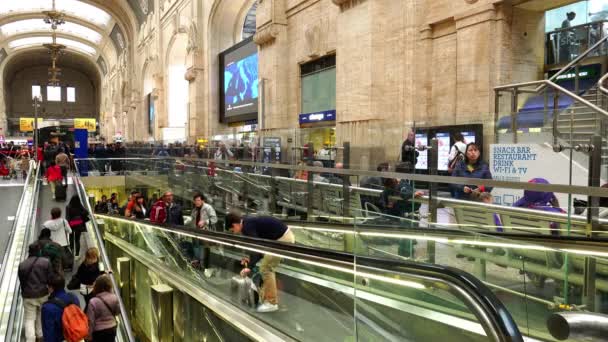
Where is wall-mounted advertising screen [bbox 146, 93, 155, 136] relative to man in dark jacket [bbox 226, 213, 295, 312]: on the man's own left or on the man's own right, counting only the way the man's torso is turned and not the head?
on the man's own right

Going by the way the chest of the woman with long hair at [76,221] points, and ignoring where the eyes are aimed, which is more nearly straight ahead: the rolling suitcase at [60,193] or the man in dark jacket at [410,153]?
the rolling suitcase

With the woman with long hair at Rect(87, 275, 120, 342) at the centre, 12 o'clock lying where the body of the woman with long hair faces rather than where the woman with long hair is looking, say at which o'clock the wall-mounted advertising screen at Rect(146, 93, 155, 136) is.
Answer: The wall-mounted advertising screen is roughly at 12 o'clock from the woman with long hair.

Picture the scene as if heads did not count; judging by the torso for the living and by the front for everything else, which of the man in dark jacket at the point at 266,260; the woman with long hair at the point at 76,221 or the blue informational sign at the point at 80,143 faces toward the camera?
the blue informational sign

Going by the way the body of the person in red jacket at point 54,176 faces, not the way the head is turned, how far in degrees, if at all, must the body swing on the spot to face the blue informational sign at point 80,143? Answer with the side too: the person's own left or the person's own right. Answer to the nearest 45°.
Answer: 0° — they already face it

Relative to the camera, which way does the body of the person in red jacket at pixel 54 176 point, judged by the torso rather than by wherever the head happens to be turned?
away from the camera

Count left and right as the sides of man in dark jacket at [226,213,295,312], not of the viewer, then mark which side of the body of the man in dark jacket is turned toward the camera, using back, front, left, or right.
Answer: left

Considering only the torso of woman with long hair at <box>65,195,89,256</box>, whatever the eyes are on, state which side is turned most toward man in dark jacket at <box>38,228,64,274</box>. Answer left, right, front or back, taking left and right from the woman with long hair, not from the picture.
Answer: back

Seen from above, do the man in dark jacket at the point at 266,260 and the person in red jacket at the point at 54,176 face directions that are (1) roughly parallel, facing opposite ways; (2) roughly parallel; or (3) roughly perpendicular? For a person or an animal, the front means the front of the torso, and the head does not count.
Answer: roughly perpendicular

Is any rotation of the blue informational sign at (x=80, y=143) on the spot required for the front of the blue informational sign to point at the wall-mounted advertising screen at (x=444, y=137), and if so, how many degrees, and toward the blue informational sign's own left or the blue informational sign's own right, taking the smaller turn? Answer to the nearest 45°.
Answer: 0° — it already faces it

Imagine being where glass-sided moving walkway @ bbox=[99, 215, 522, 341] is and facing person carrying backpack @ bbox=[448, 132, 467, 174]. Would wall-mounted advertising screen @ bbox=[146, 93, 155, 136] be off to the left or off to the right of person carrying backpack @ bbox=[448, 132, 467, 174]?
left

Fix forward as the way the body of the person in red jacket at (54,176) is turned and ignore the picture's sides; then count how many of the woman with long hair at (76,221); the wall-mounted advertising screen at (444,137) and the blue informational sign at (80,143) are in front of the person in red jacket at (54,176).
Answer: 1

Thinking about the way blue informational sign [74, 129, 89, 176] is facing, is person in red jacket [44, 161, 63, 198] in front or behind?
in front

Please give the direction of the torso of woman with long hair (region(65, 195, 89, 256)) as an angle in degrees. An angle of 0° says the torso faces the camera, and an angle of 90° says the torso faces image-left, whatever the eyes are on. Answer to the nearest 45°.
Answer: approximately 180°

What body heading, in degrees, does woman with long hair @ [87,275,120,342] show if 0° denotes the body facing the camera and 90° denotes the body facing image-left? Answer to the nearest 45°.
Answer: approximately 180°
